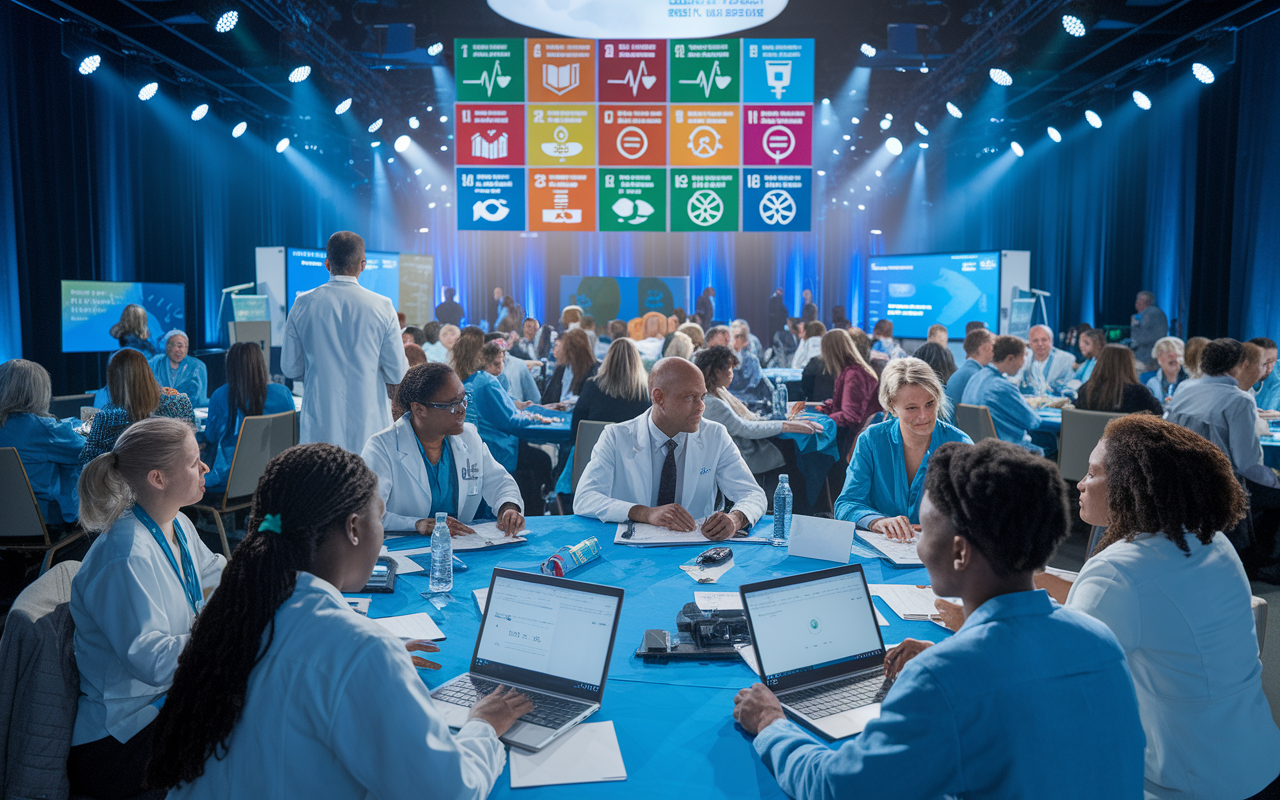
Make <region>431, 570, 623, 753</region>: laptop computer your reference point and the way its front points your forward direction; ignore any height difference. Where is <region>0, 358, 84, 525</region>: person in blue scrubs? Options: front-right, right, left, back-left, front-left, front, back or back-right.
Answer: right

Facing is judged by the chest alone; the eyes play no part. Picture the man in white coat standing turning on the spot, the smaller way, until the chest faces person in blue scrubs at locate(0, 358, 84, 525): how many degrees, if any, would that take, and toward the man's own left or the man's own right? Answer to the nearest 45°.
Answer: approximately 90° to the man's own left

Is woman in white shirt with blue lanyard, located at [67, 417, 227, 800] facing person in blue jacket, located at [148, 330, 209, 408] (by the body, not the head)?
no

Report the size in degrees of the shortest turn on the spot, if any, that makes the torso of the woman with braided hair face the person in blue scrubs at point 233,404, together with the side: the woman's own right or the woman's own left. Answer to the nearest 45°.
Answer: approximately 45° to the woman's own left

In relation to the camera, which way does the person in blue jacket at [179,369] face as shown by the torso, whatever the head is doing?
toward the camera

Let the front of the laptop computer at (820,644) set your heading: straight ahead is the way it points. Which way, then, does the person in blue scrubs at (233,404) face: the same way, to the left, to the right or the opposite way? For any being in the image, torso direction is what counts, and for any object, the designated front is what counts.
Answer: the opposite way

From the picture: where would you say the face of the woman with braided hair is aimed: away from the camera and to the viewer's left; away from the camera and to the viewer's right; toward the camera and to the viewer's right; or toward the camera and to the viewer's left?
away from the camera and to the viewer's right

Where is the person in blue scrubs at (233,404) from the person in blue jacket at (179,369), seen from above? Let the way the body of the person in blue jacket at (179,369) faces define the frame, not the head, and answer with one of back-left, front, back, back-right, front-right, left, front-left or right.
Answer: front

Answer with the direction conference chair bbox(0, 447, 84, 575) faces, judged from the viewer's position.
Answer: facing away from the viewer and to the right of the viewer

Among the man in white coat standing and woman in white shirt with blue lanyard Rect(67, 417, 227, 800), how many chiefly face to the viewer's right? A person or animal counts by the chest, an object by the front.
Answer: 1

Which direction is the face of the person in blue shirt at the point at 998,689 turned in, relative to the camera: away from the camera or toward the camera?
away from the camera

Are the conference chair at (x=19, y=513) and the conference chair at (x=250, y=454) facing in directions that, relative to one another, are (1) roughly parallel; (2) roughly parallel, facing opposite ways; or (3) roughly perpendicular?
roughly perpendicular

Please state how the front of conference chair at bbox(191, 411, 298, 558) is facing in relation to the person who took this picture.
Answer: facing away from the viewer and to the left of the viewer

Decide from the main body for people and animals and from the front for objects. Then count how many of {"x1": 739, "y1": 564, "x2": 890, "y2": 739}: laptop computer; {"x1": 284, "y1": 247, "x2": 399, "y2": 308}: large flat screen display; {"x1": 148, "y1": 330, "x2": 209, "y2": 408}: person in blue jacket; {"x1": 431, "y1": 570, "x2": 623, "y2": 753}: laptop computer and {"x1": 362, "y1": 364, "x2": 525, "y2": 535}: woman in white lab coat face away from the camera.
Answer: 0

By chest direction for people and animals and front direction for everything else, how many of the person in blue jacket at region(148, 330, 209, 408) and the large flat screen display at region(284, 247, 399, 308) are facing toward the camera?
2

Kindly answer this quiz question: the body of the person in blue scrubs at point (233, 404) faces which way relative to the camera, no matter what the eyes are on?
away from the camera

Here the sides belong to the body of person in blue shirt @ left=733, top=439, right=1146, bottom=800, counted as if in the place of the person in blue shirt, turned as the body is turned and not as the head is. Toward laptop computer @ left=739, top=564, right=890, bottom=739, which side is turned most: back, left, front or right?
front

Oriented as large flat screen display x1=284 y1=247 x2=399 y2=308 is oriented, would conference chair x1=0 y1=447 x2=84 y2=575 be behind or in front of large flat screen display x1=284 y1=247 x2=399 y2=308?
in front

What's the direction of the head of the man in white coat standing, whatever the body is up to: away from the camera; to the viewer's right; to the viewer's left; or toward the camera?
away from the camera

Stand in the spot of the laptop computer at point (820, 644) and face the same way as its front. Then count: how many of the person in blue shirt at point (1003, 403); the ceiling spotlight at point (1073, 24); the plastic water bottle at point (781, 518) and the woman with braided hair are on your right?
1

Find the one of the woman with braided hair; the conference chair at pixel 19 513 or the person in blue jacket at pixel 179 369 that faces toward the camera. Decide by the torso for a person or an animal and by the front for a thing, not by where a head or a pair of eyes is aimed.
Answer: the person in blue jacket
